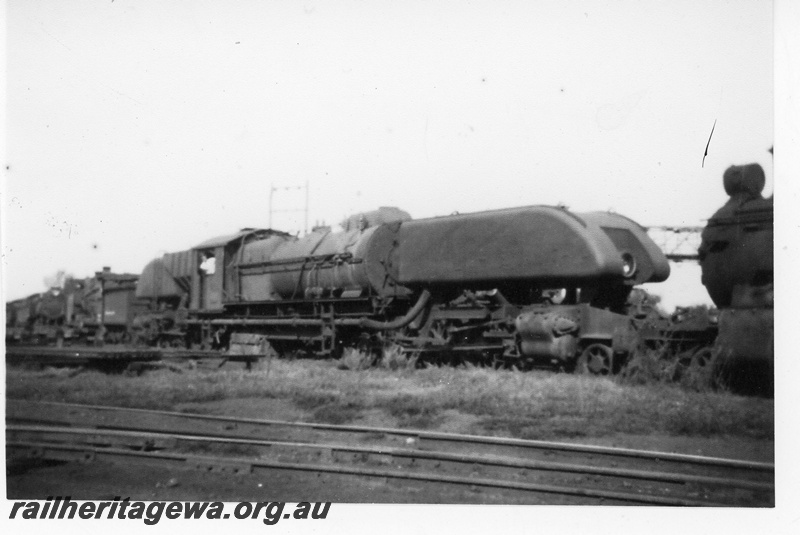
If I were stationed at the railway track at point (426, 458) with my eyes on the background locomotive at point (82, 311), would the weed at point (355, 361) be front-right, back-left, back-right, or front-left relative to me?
front-right

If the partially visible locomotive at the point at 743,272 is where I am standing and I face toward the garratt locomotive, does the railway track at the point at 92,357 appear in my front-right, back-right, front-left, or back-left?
front-left

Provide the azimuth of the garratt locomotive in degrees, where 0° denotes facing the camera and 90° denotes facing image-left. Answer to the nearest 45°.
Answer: approximately 315°

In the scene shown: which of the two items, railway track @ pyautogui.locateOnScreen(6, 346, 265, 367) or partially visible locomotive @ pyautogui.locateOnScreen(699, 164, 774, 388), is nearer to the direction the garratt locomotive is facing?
the partially visible locomotive

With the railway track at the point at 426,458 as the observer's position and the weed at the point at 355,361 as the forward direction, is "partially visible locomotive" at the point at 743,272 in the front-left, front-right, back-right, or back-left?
front-right

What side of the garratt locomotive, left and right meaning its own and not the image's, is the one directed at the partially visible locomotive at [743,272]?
front

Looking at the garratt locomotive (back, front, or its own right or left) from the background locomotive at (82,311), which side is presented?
back
